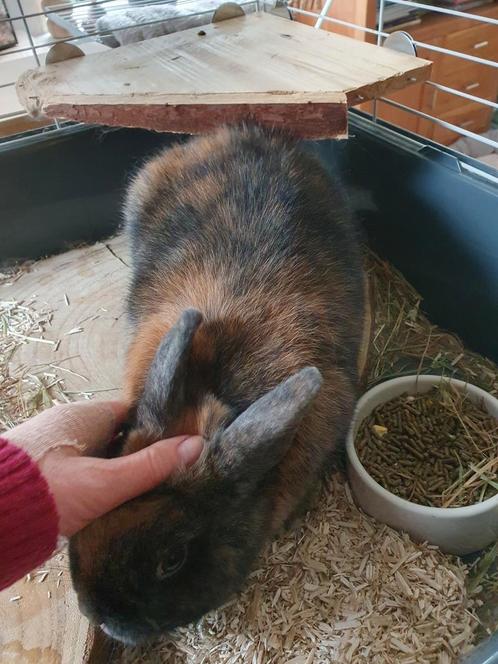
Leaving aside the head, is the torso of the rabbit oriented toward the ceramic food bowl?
no

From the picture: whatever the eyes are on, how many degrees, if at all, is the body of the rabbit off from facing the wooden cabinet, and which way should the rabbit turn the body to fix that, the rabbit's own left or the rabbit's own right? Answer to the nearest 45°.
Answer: approximately 135° to the rabbit's own left

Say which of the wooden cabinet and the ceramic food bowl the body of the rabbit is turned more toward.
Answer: the ceramic food bowl

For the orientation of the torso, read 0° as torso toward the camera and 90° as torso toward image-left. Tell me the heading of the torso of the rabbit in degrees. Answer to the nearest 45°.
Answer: approximately 0°

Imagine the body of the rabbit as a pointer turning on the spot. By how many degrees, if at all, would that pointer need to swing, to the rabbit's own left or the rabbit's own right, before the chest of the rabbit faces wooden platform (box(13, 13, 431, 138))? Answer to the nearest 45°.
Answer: approximately 180°

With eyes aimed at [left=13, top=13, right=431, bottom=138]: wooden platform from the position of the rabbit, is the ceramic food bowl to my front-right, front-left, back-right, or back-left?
back-right
